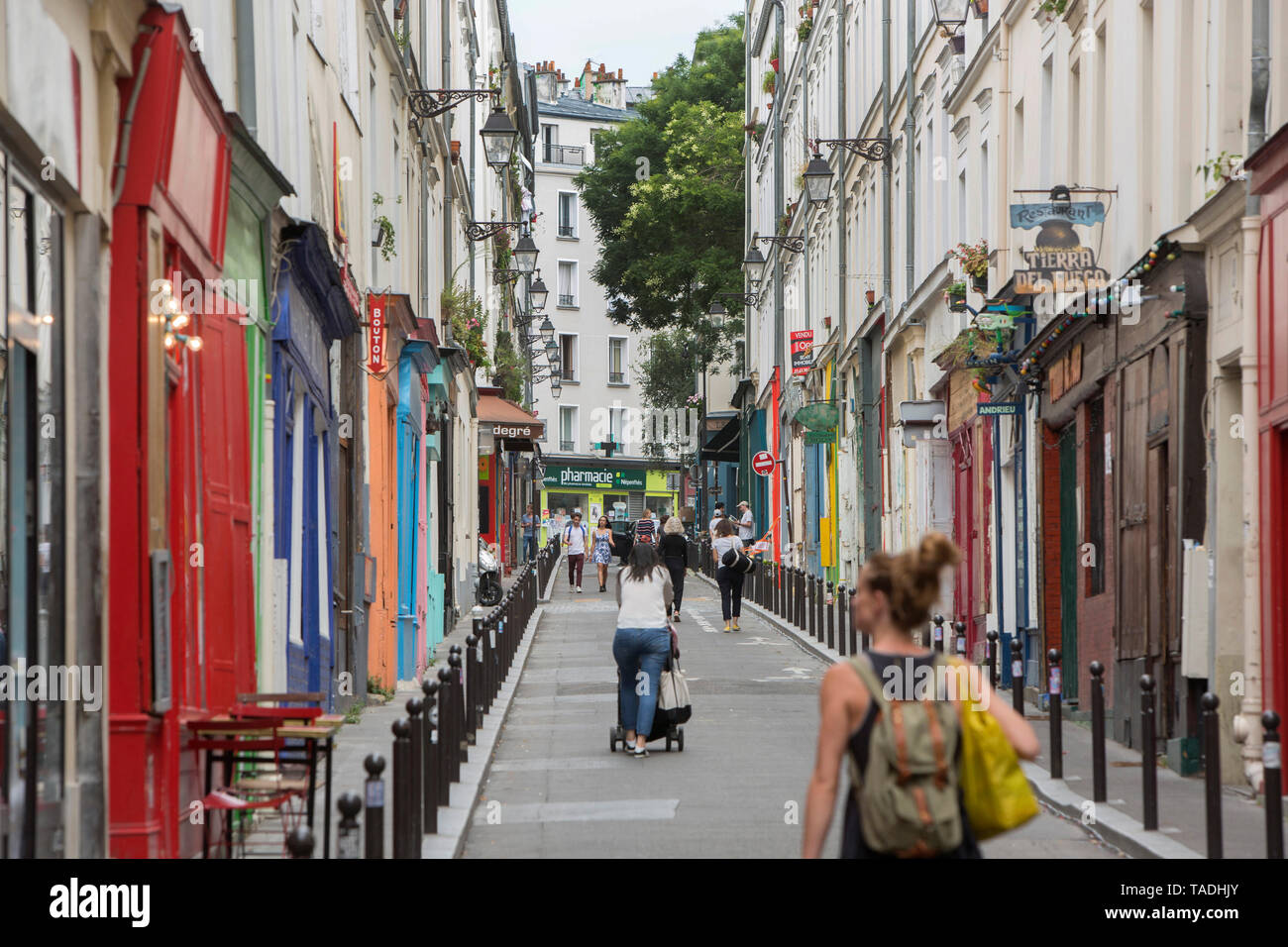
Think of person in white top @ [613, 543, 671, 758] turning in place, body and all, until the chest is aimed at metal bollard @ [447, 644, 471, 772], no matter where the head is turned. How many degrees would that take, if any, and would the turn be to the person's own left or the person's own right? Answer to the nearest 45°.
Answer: approximately 135° to the person's own left

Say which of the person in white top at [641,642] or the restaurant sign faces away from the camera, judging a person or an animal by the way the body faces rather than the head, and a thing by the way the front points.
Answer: the person in white top

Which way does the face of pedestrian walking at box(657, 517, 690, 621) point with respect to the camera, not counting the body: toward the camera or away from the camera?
away from the camera

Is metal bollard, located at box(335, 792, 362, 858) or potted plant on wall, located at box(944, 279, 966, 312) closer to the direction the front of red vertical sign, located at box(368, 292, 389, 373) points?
the metal bollard

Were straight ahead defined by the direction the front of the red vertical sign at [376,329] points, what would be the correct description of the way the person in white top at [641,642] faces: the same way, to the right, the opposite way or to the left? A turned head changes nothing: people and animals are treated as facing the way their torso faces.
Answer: the opposite way

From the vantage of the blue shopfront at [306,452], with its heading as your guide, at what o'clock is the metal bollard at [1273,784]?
The metal bollard is roughly at 2 o'clock from the blue shopfront.

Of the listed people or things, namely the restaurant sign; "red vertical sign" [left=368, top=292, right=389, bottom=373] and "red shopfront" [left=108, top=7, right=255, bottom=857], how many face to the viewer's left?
0

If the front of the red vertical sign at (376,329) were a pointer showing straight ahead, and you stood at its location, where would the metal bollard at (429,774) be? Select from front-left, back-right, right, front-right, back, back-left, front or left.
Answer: front

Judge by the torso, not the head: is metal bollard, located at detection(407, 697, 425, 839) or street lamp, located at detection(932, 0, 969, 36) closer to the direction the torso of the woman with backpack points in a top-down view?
the street lamp

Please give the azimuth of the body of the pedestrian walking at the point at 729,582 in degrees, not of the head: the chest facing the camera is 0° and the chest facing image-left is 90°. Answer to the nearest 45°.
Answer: approximately 180°

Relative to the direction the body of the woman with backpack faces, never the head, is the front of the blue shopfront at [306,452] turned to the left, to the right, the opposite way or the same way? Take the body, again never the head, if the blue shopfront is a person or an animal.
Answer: to the right

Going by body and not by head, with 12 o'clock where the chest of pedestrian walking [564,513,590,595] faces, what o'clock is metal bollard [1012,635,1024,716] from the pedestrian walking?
The metal bollard is roughly at 12 o'clock from the pedestrian walking.

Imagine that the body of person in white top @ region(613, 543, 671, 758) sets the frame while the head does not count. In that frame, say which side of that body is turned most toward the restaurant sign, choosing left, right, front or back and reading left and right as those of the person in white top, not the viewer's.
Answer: right

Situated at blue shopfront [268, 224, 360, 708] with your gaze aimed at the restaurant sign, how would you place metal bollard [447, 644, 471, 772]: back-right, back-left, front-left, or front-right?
front-right

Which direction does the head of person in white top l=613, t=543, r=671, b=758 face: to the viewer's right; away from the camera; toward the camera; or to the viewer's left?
away from the camera

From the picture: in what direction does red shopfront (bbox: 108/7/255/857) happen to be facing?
to the viewer's right

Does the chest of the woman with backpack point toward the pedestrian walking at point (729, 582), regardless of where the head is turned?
yes

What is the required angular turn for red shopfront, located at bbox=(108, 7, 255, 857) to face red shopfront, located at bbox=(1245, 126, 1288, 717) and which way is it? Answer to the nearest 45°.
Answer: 0° — it already faces it

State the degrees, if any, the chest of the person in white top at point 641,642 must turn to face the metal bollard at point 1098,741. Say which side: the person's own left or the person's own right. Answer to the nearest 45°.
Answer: approximately 135° to the person's own right

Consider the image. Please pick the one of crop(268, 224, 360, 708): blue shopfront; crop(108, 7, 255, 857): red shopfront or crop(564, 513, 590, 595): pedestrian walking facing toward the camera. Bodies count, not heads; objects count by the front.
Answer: the pedestrian walking

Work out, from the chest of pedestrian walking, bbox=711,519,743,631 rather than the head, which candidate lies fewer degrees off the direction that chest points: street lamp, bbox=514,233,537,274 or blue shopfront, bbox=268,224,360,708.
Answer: the street lamp
